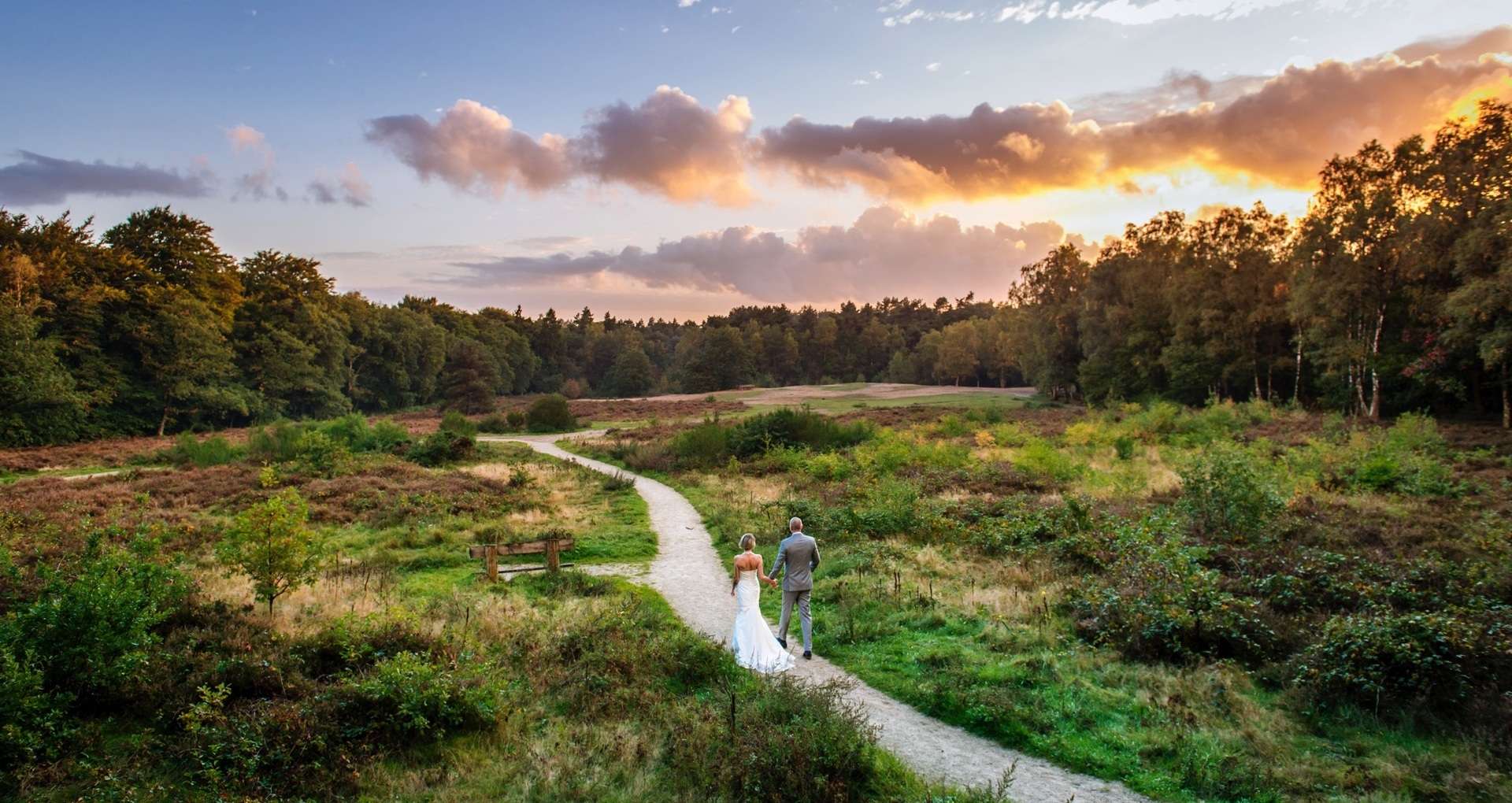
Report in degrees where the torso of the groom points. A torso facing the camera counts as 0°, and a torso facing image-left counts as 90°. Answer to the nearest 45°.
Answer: approximately 180°

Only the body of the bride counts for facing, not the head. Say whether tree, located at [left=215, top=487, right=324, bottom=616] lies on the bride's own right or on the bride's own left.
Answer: on the bride's own left

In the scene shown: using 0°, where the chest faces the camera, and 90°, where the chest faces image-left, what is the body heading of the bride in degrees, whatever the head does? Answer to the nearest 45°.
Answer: approximately 180°

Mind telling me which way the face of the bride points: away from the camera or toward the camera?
away from the camera

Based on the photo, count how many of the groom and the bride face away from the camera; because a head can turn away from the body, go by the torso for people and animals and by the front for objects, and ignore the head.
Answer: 2

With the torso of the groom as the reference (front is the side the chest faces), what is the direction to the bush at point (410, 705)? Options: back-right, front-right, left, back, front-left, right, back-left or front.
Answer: back-left

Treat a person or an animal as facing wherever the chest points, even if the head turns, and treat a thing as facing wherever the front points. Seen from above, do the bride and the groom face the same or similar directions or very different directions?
same or similar directions

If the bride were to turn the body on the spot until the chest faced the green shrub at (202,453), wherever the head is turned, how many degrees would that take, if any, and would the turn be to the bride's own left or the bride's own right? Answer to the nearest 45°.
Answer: approximately 45° to the bride's own left

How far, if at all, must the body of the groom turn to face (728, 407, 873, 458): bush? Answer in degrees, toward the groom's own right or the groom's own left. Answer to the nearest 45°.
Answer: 0° — they already face it

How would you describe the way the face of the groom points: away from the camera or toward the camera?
away from the camera

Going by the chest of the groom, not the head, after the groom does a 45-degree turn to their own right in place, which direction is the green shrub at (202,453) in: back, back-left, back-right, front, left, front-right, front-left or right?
left
